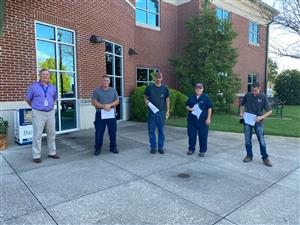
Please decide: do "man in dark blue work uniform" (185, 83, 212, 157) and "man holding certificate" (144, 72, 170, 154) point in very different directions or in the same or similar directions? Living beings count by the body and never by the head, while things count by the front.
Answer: same or similar directions

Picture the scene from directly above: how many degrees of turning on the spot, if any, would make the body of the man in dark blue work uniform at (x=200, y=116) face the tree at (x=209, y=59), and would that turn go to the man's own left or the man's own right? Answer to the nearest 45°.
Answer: approximately 180°

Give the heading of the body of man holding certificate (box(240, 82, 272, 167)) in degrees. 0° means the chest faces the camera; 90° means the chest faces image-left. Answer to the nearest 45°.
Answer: approximately 0°

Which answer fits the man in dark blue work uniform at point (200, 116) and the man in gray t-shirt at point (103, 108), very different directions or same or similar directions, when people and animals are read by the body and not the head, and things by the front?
same or similar directions

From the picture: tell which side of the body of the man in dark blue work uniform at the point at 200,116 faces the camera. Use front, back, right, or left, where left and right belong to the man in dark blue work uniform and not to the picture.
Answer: front

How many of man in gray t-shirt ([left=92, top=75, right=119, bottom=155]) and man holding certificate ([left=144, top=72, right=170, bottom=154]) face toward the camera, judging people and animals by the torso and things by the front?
2

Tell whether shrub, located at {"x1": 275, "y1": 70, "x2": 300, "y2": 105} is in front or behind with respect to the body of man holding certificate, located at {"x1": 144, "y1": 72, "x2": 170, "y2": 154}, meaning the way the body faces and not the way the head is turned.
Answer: behind

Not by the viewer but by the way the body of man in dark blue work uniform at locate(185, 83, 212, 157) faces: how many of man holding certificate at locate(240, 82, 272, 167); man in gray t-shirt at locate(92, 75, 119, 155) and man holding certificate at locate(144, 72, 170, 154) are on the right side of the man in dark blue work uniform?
2

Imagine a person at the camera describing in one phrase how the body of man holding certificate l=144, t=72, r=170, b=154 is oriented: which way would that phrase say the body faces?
toward the camera

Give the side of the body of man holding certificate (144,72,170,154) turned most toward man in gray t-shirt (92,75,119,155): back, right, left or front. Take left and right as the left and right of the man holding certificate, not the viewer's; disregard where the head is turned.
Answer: right

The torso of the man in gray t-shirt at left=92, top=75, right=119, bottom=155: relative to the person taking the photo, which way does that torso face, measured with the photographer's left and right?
facing the viewer

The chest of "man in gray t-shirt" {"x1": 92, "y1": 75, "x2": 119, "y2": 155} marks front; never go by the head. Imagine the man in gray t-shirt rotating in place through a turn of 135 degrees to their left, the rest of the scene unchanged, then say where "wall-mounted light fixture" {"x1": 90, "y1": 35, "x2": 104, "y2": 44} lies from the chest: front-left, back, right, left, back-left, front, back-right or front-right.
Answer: front-left

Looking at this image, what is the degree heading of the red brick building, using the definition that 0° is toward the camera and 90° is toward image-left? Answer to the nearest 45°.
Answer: approximately 315°
